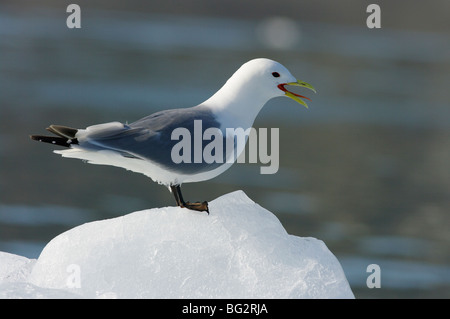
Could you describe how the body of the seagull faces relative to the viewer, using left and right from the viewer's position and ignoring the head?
facing to the right of the viewer
